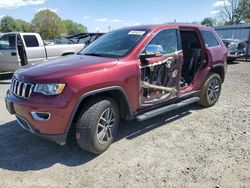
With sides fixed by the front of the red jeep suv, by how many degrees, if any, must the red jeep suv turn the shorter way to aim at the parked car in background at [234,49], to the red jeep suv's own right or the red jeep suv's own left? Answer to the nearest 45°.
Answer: approximately 180°

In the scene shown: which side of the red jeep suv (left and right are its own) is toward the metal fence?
back

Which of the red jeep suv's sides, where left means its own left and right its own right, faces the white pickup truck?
right

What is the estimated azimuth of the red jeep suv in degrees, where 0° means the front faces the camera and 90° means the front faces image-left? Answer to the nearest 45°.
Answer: approximately 45°
